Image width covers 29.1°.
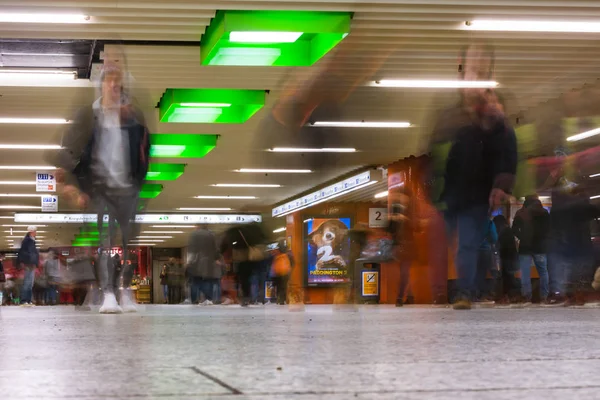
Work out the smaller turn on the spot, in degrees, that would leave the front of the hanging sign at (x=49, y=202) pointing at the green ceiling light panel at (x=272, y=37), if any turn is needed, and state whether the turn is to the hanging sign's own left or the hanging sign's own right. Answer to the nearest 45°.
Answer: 0° — it already faces it

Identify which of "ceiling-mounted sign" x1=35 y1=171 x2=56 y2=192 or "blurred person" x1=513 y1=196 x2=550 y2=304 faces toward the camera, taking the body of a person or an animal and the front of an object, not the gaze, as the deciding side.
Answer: the ceiling-mounted sign

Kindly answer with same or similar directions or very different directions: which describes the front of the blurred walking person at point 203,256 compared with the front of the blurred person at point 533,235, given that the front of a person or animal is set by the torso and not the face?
same or similar directions

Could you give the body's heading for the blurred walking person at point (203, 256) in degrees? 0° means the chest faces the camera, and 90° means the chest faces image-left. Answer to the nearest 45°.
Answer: approximately 180°

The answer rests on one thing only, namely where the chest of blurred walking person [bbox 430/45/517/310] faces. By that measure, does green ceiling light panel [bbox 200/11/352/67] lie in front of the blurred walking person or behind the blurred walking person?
behind

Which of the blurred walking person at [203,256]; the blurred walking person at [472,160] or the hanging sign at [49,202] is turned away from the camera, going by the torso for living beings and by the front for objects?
the blurred walking person at [203,256]

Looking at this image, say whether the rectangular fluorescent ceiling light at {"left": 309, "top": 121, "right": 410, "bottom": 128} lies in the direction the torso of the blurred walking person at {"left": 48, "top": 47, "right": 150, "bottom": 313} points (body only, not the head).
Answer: no

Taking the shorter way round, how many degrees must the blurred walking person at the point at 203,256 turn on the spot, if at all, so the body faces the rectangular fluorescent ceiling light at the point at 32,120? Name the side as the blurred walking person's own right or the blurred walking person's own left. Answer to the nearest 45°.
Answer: approximately 90° to the blurred walking person's own left

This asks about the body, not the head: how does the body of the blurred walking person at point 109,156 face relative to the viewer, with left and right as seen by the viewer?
facing the viewer

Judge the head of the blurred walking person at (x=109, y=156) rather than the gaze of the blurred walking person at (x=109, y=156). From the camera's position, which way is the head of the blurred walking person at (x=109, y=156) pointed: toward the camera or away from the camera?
toward the camera

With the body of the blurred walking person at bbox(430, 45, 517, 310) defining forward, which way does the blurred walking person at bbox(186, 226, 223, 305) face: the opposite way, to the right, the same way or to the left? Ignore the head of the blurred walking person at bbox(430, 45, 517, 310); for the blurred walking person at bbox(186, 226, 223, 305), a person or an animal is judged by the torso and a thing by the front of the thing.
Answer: the opposite way

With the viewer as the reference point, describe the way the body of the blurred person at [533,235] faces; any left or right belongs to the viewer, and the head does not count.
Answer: facing away from the viewer

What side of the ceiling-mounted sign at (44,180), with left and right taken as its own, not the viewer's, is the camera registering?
front
